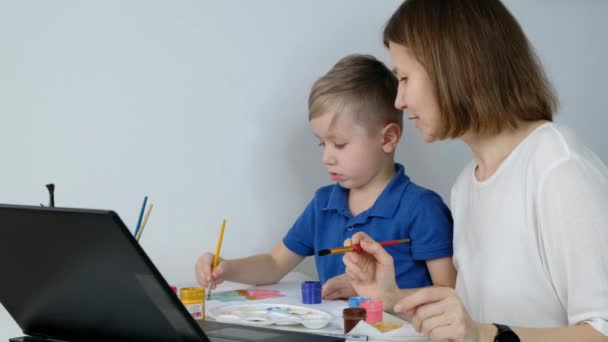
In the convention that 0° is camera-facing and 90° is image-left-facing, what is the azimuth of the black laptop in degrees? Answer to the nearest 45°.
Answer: approximately 225°

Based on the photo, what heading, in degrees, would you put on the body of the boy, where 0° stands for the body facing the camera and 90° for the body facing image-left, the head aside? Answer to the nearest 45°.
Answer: approximately 45°

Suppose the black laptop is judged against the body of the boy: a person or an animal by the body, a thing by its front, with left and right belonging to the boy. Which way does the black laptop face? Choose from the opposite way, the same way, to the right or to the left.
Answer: the opposite way
